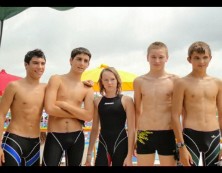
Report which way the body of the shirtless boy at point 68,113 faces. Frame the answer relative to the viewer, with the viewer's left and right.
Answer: facing the viewer

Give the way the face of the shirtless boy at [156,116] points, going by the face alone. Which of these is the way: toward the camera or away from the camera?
toward the camera

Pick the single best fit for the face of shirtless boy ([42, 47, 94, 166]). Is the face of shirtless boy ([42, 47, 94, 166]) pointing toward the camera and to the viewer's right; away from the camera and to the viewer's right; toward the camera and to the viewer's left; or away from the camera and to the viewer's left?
toward the camera and to the viewer's right

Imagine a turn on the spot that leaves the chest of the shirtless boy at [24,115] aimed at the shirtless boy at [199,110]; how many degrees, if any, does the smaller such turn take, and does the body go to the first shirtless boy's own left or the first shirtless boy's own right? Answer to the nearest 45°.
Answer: approximately 45° to the first shirtless boy's own left

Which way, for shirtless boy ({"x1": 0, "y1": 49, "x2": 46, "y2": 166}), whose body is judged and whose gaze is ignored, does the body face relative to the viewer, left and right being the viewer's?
facing the viewer and to the right of the viewer

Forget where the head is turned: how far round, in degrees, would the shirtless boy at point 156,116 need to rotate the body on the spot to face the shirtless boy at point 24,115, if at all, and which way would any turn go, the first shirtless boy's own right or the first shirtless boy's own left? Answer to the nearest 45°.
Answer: approximately 90° to the first shirtless boy's own right

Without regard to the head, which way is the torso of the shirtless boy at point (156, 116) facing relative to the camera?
toward the camera

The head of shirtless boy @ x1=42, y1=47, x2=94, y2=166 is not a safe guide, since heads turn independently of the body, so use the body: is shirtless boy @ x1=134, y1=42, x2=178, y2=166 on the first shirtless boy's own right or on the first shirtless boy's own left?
on the first shirtless boy's own left

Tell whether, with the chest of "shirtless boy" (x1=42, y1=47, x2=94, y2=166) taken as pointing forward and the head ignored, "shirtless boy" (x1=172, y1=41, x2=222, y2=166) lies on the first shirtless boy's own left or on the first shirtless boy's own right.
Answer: on the first shirtless boy's own left

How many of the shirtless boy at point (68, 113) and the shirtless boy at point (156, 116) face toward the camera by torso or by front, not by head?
2

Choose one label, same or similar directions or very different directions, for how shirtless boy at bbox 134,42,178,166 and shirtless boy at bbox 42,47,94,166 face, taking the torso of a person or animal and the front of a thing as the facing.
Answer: same or similar directions

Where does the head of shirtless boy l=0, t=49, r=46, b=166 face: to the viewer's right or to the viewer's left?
to the viewer's right
